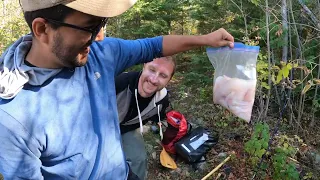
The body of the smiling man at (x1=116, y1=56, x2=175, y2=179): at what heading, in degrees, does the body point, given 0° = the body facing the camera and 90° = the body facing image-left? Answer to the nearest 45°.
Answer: approximately 0°

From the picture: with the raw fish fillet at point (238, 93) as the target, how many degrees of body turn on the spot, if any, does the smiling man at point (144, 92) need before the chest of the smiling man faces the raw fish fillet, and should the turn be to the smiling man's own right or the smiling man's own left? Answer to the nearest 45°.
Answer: approximately 45° to the smiling man's own left

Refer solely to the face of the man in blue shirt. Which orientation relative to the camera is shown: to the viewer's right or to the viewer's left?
to the viewer's right
